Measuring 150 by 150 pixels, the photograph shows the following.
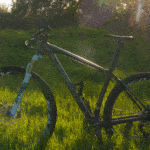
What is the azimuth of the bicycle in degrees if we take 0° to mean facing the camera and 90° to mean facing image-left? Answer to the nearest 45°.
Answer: approximately 90°
